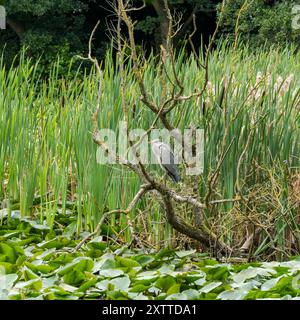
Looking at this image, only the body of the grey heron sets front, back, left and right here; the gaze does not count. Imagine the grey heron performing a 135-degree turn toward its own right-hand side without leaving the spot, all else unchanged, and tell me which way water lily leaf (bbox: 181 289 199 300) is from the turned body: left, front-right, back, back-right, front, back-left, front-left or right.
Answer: back-right

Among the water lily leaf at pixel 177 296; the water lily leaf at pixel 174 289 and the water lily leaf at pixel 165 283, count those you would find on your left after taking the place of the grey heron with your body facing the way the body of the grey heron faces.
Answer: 3

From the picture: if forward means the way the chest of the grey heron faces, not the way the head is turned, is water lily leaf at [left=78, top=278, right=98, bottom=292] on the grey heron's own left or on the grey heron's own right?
on the grey heron's own left

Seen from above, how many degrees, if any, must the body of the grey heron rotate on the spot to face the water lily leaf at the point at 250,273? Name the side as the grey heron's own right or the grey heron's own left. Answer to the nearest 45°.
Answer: approximately 135° to the grey heron's own left

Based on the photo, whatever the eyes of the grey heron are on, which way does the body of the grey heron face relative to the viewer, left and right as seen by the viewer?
facing to the left of the viewer

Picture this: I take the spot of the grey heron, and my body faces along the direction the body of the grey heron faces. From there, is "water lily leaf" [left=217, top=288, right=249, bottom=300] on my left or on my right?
on my left

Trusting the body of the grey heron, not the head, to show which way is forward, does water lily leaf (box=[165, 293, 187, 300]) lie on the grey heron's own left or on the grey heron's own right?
on the grey heron's own left

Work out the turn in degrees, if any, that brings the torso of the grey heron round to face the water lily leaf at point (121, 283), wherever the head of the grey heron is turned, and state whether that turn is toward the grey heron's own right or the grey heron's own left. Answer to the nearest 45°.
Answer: approximately 90° to the grey heron's own left

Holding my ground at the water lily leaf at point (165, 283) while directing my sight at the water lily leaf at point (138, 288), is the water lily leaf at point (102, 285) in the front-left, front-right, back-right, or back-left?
front-right

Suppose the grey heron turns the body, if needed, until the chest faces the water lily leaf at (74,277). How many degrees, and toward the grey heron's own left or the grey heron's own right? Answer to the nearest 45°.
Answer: approximately 45° to the grey heron's own left

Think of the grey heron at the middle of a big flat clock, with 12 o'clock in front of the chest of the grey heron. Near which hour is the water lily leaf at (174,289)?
The water lily leaf is roughly at 9 o'clock from the grey heron.

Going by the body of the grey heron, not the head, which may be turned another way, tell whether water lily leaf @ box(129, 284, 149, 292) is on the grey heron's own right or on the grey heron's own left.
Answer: on the grey heron's own left

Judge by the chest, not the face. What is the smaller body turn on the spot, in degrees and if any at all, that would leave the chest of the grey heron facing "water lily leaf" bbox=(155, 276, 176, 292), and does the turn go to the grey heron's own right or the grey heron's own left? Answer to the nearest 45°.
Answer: approximately 90° to the grey heron's own left
